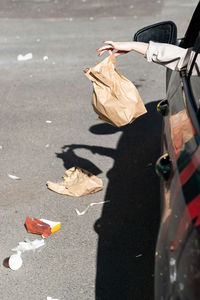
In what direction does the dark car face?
away from the camera

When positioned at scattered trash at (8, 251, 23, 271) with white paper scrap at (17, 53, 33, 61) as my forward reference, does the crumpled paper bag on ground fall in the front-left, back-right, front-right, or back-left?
front-right

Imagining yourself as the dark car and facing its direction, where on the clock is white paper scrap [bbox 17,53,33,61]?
The white paper scrap is roughly at 11 o'clock from the dark car.
